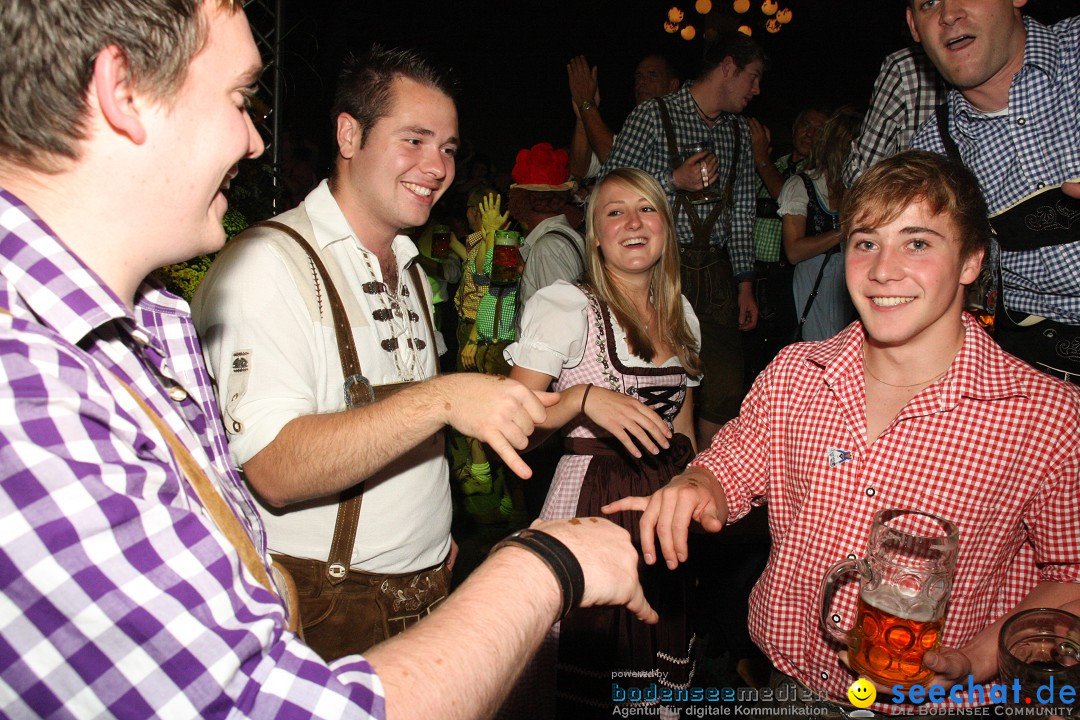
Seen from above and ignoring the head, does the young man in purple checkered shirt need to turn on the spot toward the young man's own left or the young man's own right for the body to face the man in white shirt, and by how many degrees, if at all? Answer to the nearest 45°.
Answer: approximately 90° to the young man's own left

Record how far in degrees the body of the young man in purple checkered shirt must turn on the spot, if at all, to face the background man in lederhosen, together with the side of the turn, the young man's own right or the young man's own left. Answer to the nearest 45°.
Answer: approximately 45° to the young man's own left

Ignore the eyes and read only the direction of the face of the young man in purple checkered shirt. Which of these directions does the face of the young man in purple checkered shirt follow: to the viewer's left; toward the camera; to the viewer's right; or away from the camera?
to the viewer's right

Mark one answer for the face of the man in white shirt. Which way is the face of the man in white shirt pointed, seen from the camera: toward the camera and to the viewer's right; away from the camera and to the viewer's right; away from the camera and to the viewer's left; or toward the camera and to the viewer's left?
toward the camera and to the viewer's right

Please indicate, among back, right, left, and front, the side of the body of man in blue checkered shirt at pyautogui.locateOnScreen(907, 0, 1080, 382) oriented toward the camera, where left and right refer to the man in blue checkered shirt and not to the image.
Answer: front

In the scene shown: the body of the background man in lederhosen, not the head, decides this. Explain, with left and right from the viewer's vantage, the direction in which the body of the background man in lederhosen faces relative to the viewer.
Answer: facing the viewer and to the right of the viewer

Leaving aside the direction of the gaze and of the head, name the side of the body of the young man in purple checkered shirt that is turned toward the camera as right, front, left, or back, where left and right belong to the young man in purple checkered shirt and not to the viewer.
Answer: right

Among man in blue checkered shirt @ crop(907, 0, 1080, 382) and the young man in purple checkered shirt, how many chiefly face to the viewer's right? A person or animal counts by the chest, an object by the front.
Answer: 1

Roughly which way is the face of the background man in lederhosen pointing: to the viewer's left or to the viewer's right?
to the viewer's right

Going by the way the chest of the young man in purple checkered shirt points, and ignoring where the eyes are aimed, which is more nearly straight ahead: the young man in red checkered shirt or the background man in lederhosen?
the young man in red checkered shirt

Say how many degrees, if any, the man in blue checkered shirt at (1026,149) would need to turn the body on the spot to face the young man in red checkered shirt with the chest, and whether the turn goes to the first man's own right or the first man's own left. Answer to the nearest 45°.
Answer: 0° — they already face them

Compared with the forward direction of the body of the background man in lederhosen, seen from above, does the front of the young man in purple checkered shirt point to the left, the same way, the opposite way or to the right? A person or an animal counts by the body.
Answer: to the left

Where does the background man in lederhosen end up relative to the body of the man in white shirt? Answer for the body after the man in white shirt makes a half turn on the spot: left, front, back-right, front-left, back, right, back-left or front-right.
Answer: right

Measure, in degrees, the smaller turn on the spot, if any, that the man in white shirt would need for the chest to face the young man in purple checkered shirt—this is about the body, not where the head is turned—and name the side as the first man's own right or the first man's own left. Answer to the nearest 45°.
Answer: approximately 45° to the first man's own right

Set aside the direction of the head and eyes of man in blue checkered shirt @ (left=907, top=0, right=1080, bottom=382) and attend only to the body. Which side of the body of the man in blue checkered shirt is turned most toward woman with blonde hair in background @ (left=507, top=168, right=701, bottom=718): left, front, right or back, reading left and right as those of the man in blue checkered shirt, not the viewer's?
right

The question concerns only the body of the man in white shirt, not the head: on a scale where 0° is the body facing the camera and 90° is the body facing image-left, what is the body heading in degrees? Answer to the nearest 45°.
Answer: approximately 315°
